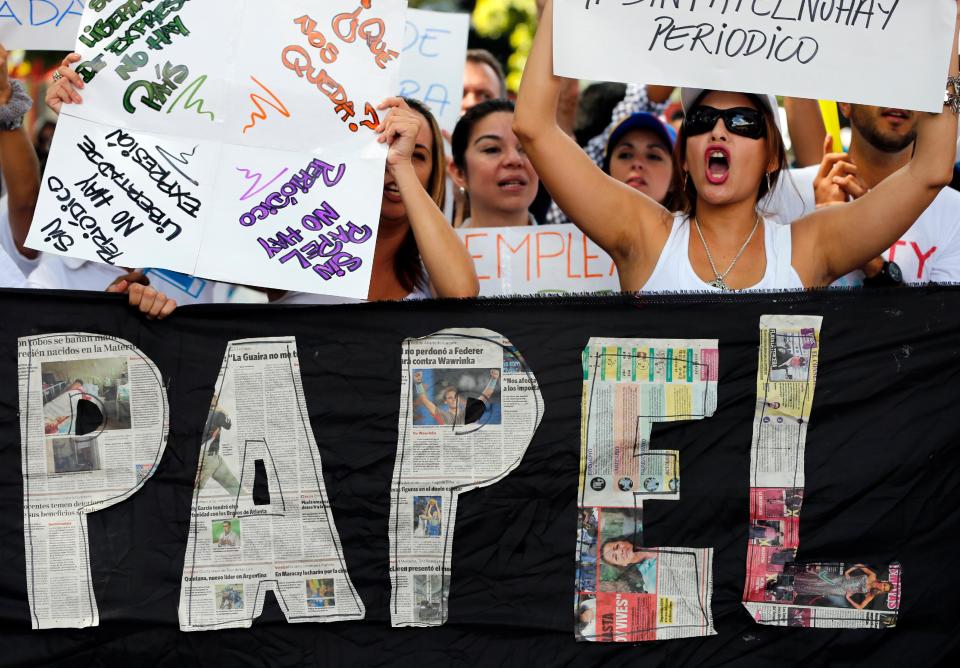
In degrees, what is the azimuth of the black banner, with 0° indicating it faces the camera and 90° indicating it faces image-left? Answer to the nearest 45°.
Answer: approximately 0°

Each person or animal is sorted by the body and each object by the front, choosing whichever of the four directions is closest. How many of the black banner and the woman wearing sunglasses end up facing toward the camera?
2
